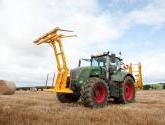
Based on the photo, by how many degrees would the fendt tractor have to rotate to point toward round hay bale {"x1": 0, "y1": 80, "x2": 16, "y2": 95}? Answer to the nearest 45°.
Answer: approximately 90° to its right

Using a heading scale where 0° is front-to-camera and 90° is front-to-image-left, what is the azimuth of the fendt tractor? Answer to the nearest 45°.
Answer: approximately 45°
